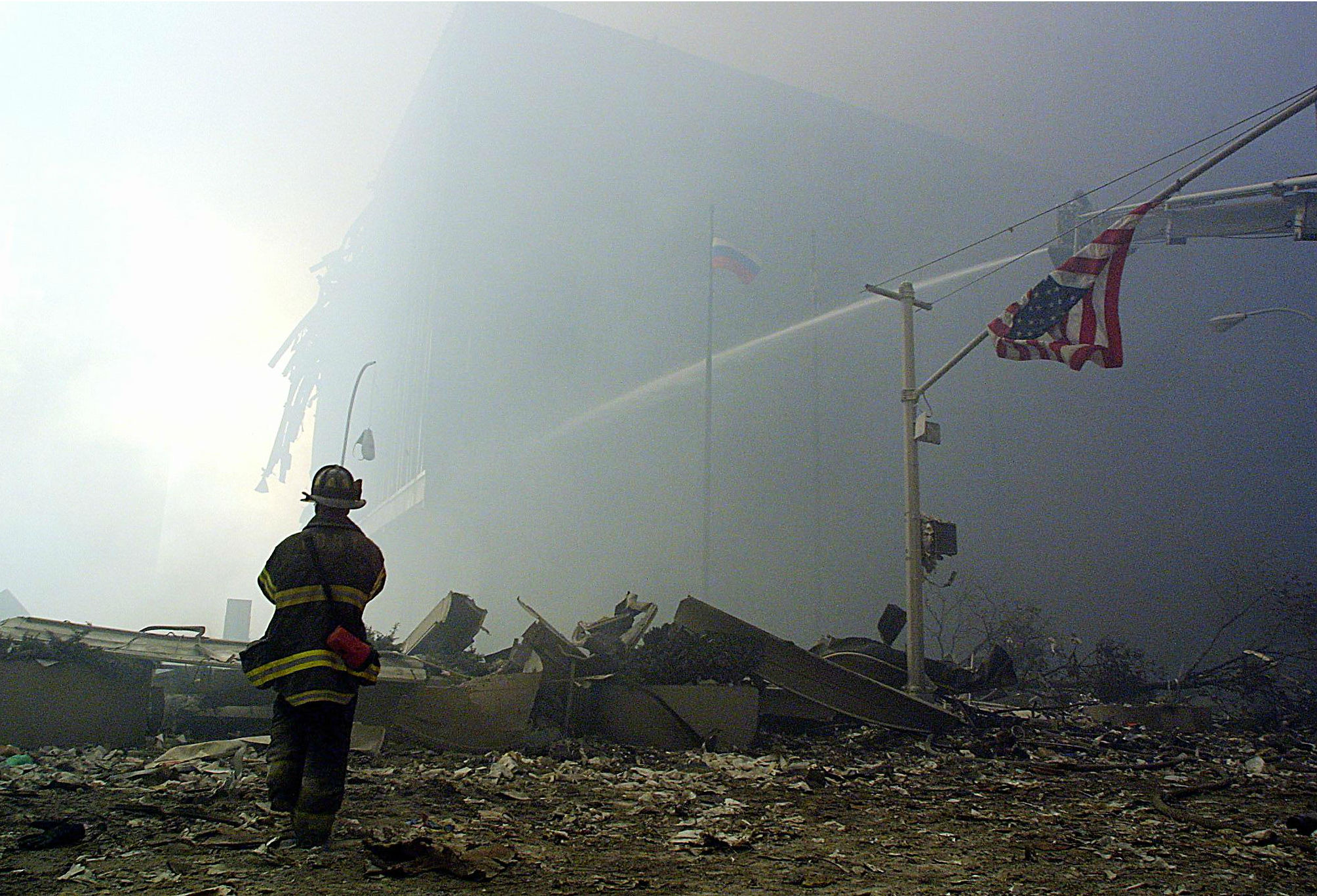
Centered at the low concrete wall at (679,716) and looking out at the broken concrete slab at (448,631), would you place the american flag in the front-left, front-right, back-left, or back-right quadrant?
back-right

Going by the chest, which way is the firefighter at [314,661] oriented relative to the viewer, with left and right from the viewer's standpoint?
facing away from the viewer

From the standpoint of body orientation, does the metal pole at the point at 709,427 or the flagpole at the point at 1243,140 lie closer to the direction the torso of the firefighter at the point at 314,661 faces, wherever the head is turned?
the metal pole

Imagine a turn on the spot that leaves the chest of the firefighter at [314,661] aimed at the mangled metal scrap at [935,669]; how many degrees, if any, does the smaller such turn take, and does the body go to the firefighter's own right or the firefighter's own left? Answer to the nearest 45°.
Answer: approximately 45° to the firefighter's own right

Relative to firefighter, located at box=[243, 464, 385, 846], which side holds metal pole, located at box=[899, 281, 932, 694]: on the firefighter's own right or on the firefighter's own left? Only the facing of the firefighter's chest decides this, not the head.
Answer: on the firefighter's own right

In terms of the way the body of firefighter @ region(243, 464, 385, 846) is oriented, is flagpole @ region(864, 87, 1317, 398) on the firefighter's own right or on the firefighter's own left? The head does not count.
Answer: on the firefighter's own right

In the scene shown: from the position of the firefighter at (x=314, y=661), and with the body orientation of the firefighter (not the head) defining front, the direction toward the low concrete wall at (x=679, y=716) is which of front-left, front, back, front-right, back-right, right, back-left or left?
front-right

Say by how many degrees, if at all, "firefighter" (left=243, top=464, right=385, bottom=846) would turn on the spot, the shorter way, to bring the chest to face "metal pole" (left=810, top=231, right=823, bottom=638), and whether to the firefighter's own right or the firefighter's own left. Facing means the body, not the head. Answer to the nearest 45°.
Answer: approximately 45° to the firefighter's own right

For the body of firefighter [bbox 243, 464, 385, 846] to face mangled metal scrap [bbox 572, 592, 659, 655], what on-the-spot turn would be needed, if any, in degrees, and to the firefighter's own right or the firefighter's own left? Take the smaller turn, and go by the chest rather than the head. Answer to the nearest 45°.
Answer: approximately 45° to the firefighter's own right

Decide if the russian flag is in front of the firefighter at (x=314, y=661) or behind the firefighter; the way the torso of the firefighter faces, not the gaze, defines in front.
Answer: in front

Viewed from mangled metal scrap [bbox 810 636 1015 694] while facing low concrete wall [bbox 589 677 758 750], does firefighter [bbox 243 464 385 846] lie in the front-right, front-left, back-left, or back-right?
front-left

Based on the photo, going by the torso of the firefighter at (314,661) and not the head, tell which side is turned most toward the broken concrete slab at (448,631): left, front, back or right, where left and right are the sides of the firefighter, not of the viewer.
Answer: front

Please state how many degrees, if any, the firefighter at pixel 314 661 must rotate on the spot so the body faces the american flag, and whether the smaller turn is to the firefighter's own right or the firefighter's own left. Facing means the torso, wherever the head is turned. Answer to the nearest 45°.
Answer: approximately 90° to the firefighter's own right
